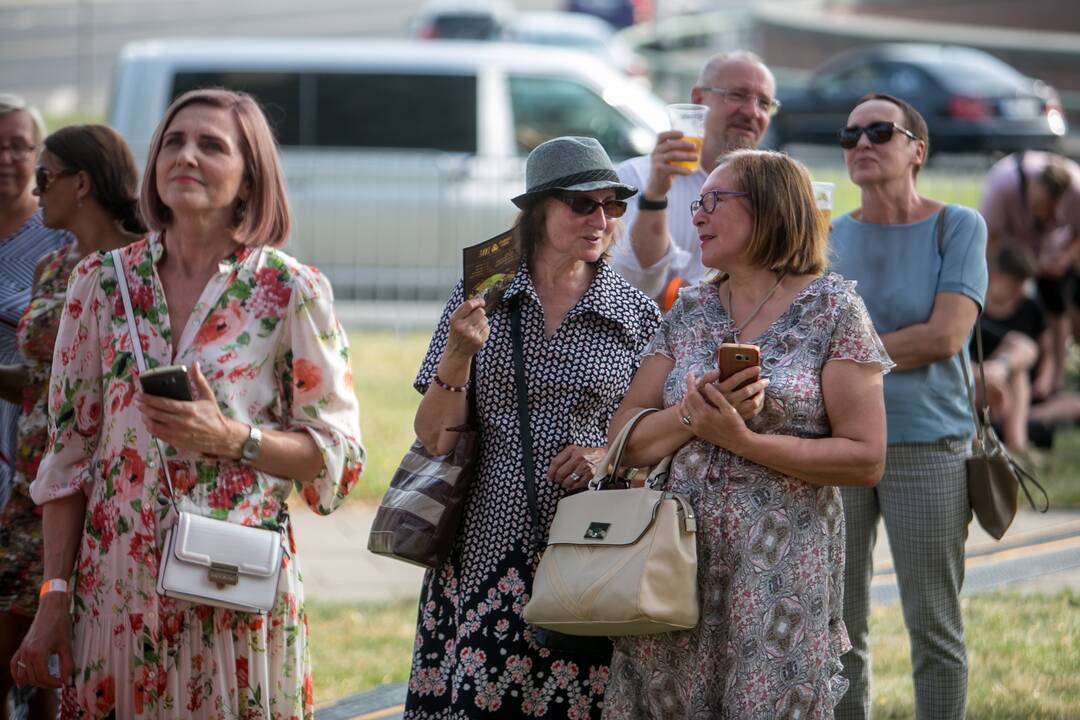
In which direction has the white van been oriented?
to the viewer's right

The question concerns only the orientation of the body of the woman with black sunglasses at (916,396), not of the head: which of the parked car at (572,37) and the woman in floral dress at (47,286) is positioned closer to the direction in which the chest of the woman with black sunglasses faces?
the woman in floral dress

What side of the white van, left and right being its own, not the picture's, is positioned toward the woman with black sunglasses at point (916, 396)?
right

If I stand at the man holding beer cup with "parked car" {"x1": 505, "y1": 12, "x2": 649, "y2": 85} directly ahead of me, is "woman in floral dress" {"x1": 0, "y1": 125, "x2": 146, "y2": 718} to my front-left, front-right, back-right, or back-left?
back-left

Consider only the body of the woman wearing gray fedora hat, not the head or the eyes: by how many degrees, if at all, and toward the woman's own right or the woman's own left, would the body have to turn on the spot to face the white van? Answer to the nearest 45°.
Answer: approximately 180°

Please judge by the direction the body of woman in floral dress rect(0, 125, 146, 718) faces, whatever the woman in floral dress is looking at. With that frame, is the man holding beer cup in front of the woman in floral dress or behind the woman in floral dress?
behind

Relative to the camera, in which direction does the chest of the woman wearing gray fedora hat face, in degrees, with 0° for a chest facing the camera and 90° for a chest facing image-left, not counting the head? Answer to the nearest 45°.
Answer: approximately 0°
